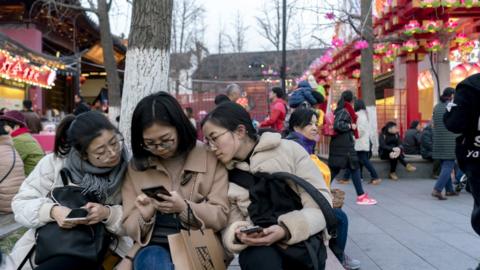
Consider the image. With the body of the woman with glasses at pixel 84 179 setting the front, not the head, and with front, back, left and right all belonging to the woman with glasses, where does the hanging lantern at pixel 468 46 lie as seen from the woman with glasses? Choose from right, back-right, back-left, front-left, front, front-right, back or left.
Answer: left

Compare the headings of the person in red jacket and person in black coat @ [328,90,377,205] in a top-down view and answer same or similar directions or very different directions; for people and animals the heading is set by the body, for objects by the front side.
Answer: very different directions

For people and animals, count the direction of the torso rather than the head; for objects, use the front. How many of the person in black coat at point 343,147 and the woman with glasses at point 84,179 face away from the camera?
0

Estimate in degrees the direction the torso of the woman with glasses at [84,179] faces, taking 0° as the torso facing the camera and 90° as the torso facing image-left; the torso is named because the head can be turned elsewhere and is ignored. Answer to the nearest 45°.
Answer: approximately 315°

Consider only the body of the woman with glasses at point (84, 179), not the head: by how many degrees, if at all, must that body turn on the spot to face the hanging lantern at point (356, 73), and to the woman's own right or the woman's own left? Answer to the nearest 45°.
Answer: approximately 90° to the woman's own left

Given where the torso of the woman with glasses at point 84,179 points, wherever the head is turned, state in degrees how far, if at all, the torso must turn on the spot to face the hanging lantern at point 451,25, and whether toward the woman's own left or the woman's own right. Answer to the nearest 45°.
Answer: approximately 90° to the woman's own left
